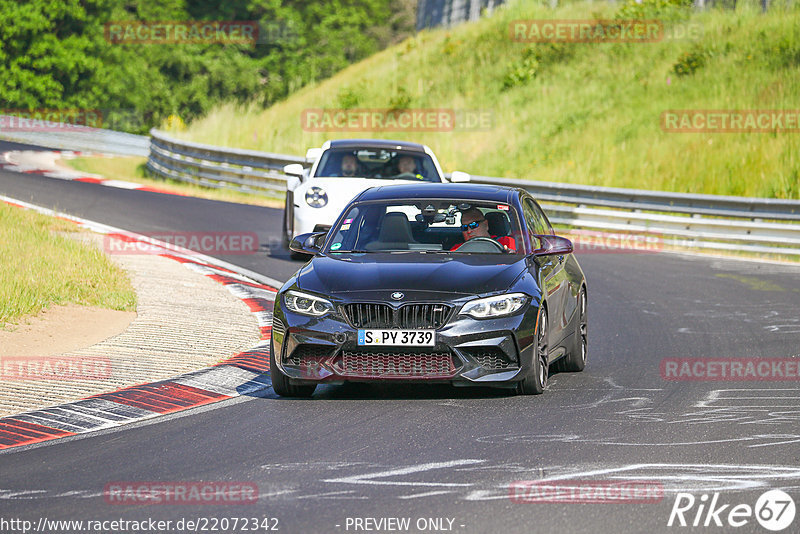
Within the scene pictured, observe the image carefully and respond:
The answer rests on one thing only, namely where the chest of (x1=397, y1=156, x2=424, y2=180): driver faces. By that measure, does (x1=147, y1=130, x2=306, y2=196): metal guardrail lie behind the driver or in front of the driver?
behind

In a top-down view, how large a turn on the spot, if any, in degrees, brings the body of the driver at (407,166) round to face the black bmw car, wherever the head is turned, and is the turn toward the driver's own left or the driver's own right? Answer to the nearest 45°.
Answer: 0° — they already face it

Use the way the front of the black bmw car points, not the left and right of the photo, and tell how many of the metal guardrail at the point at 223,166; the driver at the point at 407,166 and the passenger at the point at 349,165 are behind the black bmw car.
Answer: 3

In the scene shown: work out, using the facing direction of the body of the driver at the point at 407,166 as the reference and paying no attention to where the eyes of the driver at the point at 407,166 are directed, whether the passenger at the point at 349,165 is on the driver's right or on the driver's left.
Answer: on the driver's right

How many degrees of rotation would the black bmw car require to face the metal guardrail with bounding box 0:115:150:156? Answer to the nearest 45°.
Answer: approximately 180°

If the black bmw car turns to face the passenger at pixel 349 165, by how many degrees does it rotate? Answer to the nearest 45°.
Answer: approximately 180°

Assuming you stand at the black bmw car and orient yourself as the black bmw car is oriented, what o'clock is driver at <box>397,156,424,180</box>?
The driver is roughly at 6 o'clock from the black bmw car.
